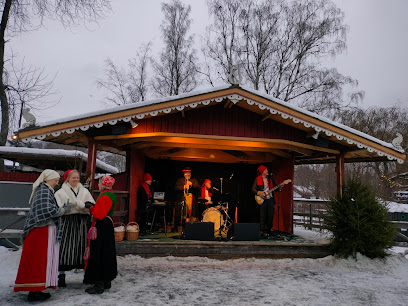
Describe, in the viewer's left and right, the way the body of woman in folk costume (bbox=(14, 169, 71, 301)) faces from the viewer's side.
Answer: facing to the right of the viewer

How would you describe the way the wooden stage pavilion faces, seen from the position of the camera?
facing the viewer

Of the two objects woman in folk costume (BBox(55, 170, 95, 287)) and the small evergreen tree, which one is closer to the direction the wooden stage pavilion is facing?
the woman in folk costume

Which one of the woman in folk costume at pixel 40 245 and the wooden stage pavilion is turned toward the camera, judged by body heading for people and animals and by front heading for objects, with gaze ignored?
the wooden stage pavilion

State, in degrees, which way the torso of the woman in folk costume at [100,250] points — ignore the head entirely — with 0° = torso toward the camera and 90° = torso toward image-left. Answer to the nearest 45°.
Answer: approximately 90°

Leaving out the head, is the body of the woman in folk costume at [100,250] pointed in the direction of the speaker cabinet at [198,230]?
no

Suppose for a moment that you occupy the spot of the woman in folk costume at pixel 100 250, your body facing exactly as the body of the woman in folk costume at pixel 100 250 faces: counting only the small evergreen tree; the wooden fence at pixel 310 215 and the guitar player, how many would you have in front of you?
0

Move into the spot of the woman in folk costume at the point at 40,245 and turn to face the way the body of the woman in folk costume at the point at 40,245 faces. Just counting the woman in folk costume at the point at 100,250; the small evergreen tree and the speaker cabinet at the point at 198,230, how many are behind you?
0

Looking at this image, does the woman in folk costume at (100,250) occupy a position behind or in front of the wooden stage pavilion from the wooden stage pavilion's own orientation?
in front

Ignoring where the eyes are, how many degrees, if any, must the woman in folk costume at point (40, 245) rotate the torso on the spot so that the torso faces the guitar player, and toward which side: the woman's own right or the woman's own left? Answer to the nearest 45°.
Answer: approximately 45° to the woman's own left

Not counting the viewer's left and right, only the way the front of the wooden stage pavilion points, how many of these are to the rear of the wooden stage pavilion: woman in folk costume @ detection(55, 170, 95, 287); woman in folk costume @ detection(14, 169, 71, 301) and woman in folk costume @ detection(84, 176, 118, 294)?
0

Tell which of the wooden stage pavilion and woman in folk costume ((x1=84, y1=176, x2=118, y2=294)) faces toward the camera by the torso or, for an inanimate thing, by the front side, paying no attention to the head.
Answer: the wooden stage pavilion

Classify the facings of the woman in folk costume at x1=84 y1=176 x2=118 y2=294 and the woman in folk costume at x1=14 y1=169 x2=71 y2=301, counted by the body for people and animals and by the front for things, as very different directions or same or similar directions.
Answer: very different directions

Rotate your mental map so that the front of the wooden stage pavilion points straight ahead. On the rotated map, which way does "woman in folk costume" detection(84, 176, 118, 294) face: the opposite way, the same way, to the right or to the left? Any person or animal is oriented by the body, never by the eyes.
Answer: to the right
